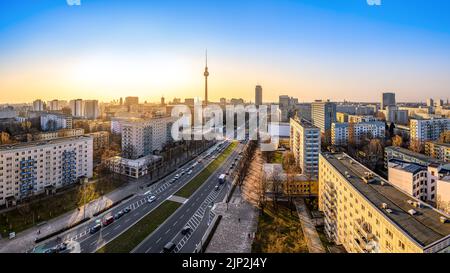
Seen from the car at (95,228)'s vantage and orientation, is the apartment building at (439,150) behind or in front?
behind

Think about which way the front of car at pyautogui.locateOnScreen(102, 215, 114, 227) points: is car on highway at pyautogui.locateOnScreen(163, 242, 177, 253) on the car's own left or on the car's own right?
on the car's own left

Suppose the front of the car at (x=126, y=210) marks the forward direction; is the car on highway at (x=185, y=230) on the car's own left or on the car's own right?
on the car's own left

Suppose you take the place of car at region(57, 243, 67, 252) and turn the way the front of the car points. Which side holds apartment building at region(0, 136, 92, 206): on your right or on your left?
on your right

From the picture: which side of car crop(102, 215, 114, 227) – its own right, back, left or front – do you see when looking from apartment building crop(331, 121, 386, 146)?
back

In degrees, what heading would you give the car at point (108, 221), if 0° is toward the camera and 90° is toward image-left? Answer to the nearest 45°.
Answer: approximately 45°

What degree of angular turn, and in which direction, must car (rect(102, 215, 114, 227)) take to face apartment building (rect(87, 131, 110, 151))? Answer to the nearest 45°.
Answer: approximately 135° to its right

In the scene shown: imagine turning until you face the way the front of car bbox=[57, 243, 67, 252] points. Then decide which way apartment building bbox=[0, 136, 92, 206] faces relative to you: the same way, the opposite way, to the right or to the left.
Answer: to the left

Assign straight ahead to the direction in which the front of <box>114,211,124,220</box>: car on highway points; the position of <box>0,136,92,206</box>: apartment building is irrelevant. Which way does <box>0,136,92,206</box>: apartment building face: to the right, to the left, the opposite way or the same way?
to the left

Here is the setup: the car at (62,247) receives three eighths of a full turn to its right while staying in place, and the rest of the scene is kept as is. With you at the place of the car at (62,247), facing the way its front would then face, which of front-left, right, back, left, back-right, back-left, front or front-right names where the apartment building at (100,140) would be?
front

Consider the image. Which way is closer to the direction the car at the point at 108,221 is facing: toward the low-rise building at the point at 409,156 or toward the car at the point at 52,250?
the car
